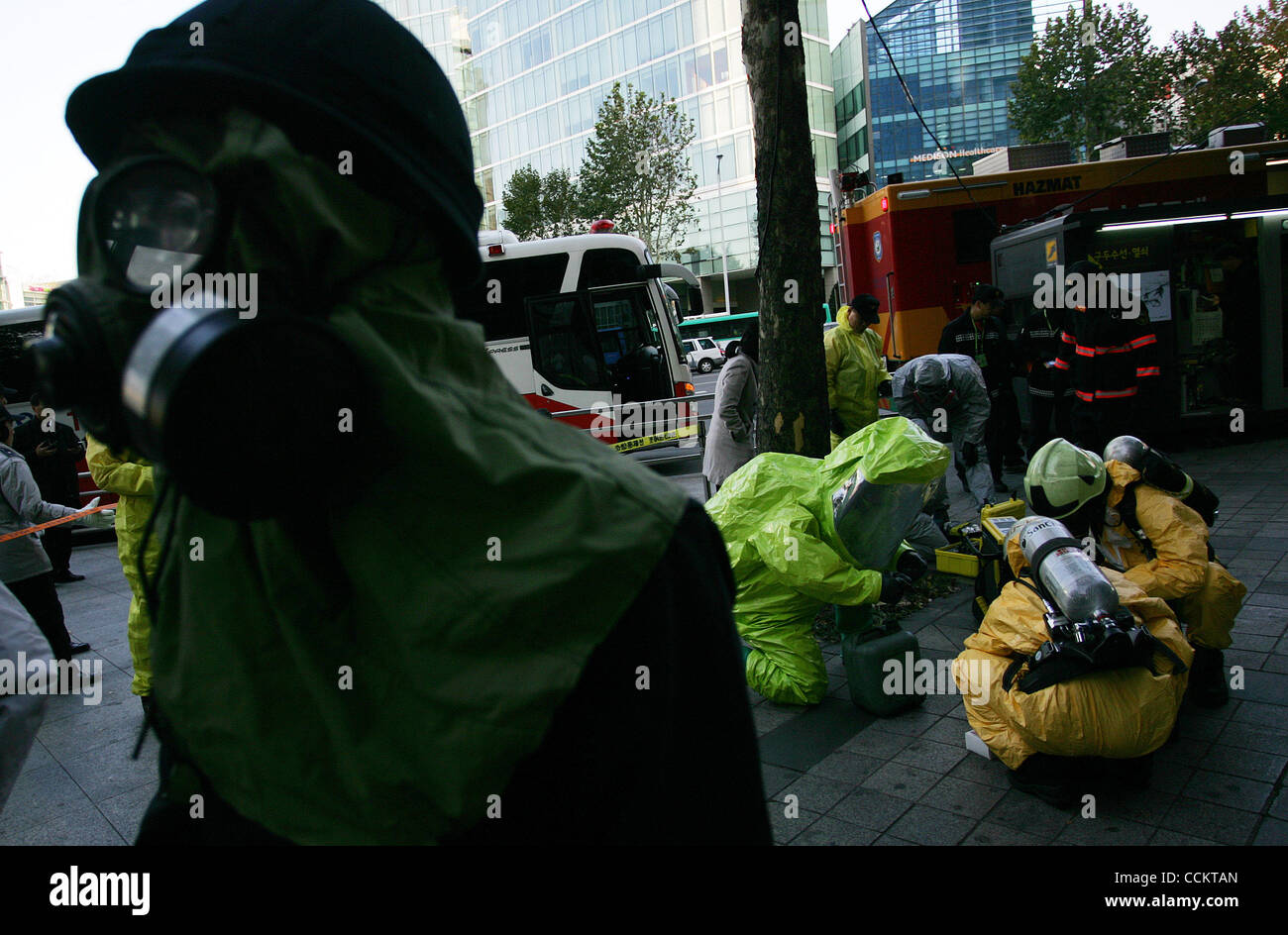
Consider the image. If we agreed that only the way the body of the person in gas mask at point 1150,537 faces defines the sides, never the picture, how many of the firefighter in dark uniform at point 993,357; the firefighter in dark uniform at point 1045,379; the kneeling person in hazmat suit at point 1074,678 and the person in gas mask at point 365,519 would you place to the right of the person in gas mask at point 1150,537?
2

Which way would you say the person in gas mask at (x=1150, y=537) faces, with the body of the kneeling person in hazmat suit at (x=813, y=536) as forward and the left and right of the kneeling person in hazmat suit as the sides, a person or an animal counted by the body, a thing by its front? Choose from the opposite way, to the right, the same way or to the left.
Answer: the opposite way

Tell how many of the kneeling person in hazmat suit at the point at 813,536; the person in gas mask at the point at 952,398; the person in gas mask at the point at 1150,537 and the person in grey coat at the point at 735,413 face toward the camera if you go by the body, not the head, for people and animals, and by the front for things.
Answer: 1

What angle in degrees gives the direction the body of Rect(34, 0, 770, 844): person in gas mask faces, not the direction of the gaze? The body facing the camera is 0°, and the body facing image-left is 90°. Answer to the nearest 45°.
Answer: approximately 45°

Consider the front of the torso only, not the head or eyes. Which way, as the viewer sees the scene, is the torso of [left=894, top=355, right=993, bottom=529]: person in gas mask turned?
toward the camera

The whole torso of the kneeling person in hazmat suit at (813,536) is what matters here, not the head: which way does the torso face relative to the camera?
to the viewer's right

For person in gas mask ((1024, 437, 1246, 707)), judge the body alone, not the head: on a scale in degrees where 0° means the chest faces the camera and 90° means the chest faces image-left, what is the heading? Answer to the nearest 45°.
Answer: approximately 90°

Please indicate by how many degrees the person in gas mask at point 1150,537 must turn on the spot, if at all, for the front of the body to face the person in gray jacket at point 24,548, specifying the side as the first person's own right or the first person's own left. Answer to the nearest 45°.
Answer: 0° — they already face them

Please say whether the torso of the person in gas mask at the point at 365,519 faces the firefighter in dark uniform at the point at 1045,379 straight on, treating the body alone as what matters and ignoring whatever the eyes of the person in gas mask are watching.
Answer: no

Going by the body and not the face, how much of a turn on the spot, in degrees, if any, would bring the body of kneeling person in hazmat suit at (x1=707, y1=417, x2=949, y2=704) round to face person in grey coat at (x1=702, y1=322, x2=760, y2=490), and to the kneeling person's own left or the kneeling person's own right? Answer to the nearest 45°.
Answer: approximately 90° to the kneeling person's own left

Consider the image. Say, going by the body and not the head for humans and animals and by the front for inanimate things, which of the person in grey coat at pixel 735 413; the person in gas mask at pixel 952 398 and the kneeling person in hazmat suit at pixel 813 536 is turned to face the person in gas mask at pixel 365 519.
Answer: the person in gas mask at pixel 952 398

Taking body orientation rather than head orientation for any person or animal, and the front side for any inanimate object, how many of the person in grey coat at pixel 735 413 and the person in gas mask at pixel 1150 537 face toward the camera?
0

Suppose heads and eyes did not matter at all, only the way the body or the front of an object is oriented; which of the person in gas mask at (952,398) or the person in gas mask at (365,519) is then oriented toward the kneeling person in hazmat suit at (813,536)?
the person in gas mask at (952,398)

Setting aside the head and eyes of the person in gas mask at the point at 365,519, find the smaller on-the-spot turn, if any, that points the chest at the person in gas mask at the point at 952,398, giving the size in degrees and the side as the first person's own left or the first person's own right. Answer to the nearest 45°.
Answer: approximately 180°
